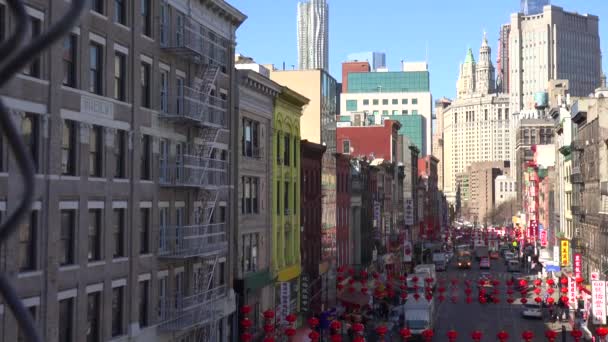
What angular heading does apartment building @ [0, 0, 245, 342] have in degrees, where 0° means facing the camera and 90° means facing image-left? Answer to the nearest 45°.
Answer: approximately 315°
